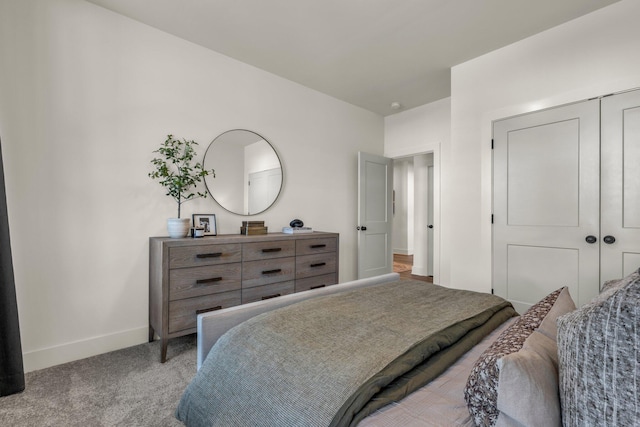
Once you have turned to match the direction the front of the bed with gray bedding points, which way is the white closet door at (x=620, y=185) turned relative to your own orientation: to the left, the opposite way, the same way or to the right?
to the left

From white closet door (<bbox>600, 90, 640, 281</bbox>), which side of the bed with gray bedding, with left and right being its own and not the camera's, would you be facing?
right

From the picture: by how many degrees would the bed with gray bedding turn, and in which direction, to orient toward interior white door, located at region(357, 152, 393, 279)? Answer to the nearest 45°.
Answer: approximately 45° to its right

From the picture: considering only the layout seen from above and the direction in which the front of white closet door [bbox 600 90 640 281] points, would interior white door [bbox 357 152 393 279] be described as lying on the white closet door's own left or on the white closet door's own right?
on the white closet door's own right

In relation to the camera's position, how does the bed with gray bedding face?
facing away from the viewer and to the left of the viewer
